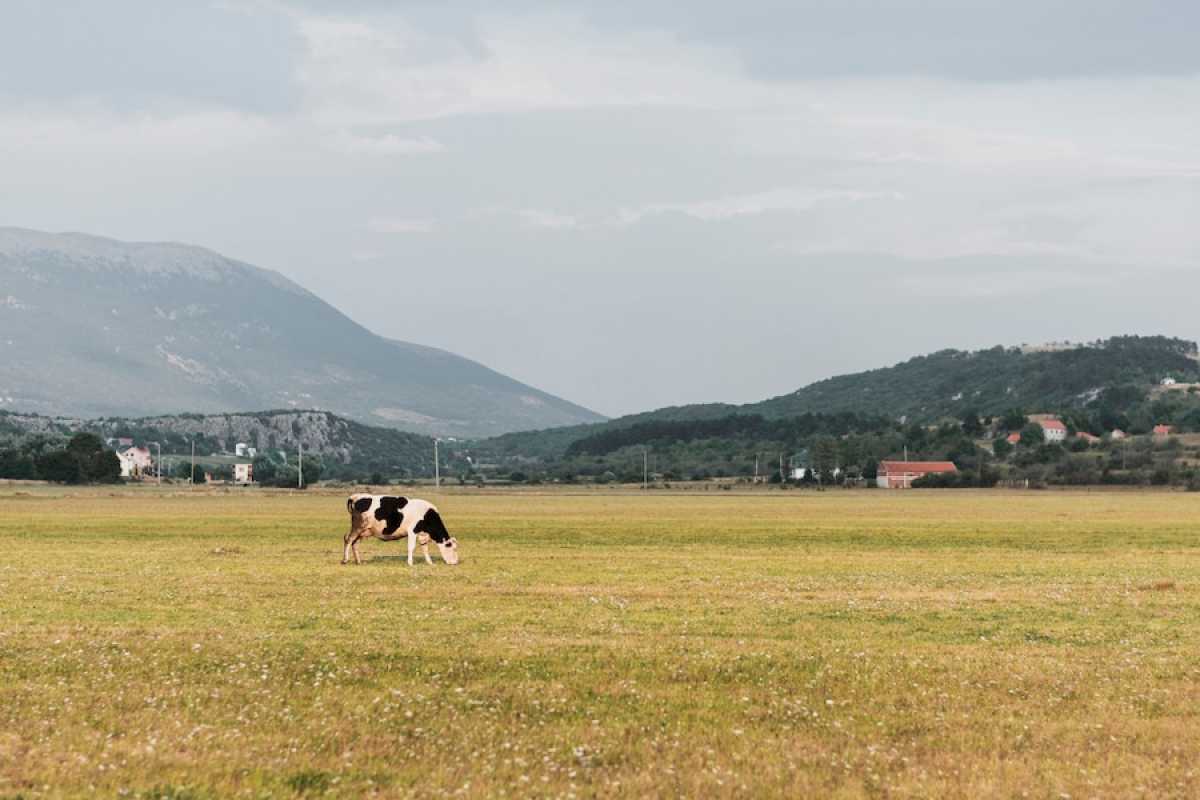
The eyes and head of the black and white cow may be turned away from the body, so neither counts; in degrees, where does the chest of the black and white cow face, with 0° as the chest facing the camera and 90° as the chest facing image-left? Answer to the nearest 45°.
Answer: approximately 270°
